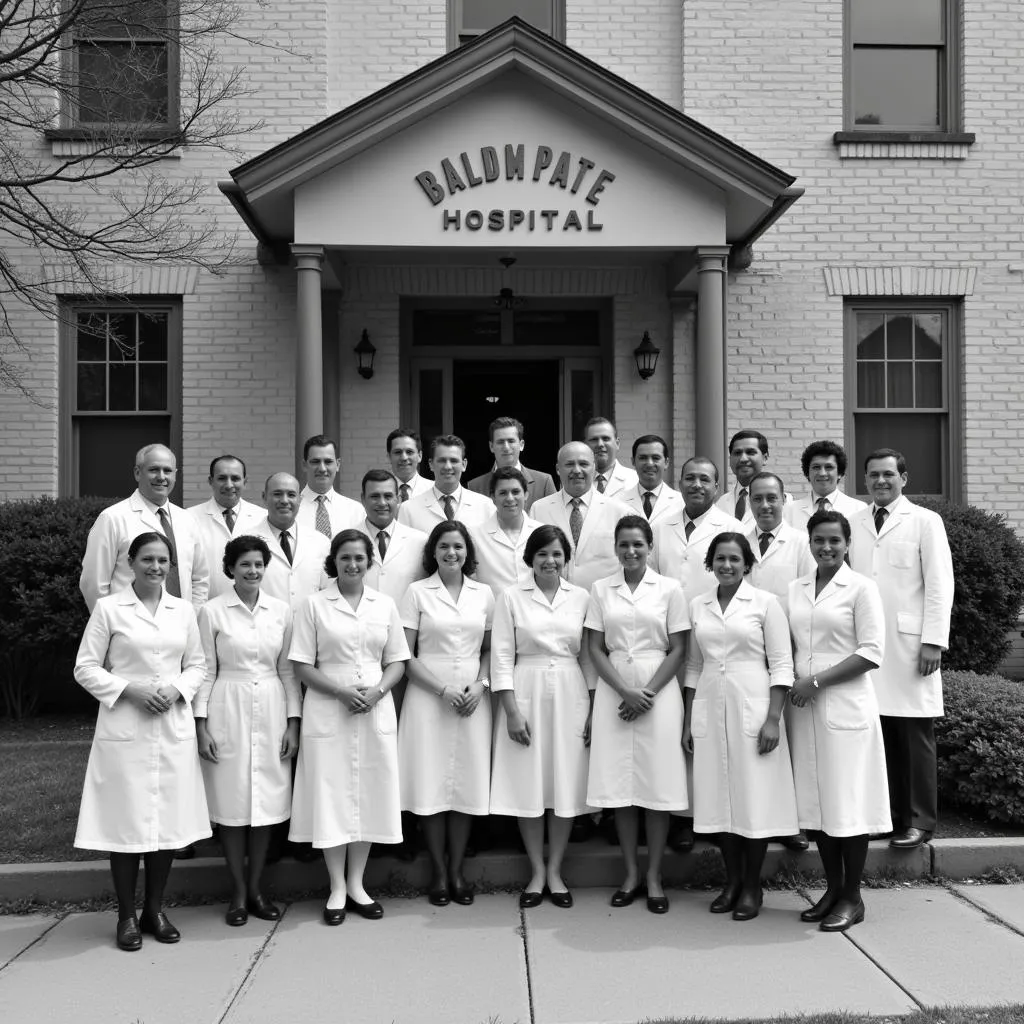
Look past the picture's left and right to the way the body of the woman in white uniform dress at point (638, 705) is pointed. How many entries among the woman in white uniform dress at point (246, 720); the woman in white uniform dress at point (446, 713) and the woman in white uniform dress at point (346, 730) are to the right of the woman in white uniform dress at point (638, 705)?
3

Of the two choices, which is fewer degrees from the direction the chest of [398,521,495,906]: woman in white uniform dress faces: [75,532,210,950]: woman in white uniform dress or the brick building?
the woman in white uniform dress

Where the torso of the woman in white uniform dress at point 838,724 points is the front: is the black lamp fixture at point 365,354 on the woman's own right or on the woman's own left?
on the woman's own right

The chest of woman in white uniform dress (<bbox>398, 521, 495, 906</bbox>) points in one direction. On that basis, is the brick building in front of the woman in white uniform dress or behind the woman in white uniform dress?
behind

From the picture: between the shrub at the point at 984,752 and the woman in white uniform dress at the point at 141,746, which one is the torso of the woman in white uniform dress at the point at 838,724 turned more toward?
the woman in white uniform dress

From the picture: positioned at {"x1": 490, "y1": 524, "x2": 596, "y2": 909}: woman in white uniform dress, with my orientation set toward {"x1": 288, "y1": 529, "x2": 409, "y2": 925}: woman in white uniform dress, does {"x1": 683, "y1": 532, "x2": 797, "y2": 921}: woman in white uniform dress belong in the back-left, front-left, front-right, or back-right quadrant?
back-left

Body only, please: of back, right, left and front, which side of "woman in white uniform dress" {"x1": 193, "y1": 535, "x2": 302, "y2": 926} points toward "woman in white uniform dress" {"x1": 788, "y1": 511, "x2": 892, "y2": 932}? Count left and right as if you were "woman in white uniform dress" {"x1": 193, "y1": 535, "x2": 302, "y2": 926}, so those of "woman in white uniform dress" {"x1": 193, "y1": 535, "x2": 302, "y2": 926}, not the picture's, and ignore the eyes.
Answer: left

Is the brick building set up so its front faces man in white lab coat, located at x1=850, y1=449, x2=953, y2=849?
yes

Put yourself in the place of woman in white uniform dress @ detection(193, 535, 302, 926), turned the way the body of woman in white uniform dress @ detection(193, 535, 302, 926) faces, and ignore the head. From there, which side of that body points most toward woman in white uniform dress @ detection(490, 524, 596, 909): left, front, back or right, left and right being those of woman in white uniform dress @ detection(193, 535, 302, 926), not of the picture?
left

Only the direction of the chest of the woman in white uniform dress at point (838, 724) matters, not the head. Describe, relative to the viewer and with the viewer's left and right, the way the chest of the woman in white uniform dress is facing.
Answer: facing the viewer and to the left of the viewer
